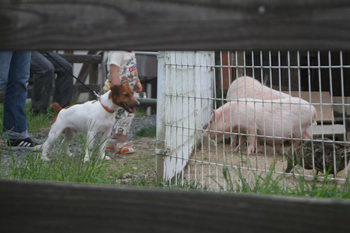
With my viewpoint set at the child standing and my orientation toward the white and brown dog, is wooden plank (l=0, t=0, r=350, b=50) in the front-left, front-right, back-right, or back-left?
front-left

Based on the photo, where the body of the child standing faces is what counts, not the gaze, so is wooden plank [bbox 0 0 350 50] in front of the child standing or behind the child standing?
in front

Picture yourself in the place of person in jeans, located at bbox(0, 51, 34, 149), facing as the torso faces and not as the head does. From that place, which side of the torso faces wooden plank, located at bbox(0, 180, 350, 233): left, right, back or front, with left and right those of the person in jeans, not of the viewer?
right

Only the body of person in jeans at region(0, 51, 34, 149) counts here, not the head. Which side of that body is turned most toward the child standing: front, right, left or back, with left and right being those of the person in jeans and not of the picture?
front

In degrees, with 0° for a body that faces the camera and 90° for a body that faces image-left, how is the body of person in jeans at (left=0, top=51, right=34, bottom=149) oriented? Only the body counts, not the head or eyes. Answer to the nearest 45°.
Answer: approximately 270°

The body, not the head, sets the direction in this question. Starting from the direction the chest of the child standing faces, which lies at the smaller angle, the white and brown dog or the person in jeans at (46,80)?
the white and brown dog

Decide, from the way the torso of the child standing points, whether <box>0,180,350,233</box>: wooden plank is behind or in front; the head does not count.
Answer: in front

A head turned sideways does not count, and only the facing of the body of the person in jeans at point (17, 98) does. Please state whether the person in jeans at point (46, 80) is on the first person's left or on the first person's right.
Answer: on the first person's left

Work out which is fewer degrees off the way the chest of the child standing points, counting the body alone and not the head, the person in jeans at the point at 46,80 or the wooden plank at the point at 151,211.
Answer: the wooden plank

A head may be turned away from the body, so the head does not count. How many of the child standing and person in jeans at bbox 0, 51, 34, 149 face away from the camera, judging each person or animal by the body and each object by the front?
0

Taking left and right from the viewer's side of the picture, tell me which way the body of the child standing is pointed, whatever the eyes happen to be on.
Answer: facing the viewer and to the right of the viewer

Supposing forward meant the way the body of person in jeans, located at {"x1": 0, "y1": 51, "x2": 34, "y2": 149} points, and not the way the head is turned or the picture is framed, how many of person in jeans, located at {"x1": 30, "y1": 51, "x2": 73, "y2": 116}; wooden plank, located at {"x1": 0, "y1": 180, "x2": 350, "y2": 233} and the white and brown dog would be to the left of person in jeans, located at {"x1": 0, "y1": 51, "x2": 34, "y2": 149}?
1

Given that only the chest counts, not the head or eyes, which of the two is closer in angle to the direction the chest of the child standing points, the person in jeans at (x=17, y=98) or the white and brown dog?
the white and brown dog

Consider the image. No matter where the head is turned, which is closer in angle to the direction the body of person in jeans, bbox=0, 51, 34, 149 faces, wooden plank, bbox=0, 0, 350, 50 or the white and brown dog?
the white and brown dog

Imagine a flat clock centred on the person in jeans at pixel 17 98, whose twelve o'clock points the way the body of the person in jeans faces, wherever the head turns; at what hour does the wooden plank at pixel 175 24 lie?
The wooden plank is roughly at 3 o'clock from the person in jeans.
